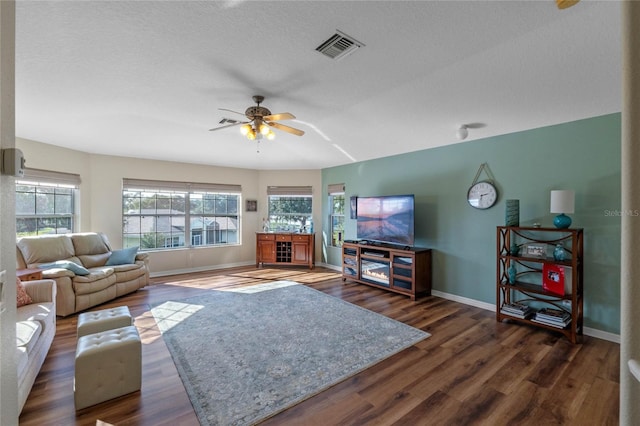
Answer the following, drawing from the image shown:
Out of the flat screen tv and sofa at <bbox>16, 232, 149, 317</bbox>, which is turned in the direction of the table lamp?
the sofa

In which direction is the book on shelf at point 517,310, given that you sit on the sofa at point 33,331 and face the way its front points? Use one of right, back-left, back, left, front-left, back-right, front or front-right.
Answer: front-right

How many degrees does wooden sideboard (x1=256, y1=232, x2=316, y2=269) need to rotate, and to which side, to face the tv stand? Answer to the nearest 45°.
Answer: approximately 45° to its left

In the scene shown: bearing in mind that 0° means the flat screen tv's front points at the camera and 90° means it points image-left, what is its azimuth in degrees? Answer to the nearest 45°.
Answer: approximately 45°

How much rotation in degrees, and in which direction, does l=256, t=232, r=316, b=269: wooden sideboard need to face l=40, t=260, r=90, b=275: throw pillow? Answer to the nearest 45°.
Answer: approximately 45° to its right

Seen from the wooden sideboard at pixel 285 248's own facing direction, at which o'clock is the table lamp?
The table lamp is roughly at 11 o'clock from the wooden sideboard.

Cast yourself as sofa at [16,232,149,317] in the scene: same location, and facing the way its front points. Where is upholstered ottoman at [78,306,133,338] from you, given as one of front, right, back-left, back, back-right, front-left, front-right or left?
front-right

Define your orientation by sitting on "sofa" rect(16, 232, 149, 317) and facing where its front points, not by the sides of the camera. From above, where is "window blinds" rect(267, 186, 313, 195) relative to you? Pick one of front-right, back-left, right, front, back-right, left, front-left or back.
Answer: front-left

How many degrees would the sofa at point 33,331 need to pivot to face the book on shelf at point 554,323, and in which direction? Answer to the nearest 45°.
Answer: approximately 45° to its right

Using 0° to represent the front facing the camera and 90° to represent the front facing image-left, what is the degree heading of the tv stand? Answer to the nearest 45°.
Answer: approximately 45°

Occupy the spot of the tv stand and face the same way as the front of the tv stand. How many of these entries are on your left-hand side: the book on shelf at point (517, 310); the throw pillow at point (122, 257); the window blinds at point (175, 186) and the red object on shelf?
2

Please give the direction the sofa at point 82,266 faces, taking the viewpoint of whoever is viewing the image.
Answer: facing the viewer and to the right of the viewer

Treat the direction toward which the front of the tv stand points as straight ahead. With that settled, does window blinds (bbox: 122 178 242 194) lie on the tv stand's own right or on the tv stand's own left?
on the tv stand's own right

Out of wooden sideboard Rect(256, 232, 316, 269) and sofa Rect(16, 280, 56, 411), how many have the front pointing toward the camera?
1

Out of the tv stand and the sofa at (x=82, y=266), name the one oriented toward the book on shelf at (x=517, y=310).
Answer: the sofa

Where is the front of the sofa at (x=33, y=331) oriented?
to the viewer's right

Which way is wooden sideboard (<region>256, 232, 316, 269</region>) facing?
toward the camera

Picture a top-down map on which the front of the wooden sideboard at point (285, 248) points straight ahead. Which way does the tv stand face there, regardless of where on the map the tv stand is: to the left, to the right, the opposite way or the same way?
to the right

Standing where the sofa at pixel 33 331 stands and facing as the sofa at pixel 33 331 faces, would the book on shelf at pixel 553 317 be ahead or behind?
ahead

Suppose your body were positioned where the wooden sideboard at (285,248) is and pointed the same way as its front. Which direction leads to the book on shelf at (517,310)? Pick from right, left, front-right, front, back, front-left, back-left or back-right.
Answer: front-left

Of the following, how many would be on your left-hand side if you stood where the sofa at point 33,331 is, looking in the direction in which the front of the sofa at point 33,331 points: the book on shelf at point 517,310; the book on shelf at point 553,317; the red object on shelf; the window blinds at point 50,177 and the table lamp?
1

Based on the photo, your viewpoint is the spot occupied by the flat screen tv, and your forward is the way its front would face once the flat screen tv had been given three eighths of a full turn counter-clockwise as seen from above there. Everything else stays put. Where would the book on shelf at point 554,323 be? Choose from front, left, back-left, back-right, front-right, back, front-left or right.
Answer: front-right
